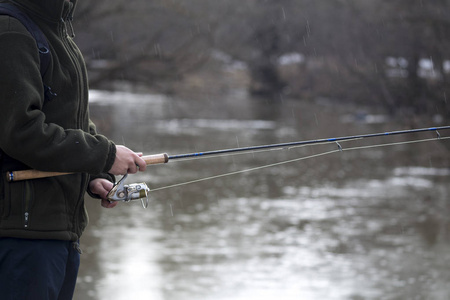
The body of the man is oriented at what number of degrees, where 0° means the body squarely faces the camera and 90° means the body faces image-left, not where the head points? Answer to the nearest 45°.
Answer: approximately 270°
